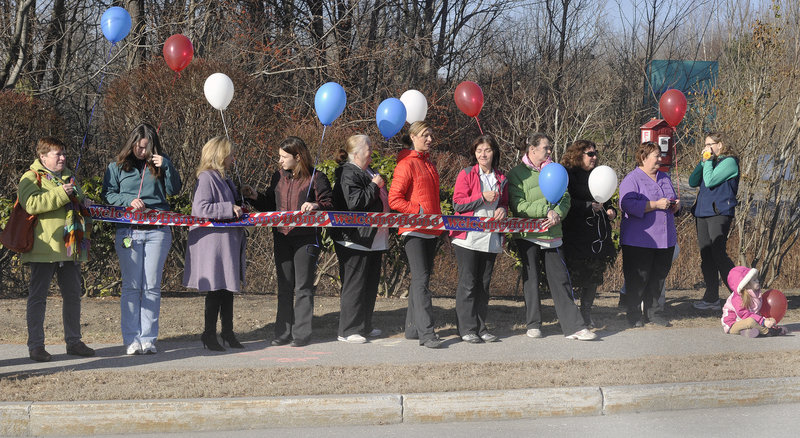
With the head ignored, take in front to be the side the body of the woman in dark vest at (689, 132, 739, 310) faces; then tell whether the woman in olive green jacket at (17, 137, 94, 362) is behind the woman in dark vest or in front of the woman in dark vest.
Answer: in front

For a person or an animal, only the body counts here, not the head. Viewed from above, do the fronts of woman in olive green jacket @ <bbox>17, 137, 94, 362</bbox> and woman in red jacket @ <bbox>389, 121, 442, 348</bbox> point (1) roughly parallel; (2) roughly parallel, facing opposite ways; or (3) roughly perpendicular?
roughly parallel

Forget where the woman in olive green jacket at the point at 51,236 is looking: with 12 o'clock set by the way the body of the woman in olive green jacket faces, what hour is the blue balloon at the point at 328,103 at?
The blue balloon is roughly at 10 o'clock from the woman in olive green jacket.

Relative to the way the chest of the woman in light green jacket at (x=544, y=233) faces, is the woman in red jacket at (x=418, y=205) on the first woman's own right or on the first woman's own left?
on the first woman's own right

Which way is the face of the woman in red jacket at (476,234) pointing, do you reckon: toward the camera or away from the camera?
toward the camera

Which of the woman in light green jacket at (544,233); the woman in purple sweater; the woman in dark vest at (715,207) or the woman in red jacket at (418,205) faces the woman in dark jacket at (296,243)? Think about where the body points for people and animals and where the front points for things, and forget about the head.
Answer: the woman in dark vest at (715,207)

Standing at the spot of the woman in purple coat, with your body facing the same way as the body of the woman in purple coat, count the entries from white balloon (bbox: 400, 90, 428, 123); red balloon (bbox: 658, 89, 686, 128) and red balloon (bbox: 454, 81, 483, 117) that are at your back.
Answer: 0

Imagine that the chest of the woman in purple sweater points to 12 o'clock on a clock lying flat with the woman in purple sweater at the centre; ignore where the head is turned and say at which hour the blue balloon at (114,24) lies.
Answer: The blue balloon is roughly at 4 o'clock from the woman in purple sweater.

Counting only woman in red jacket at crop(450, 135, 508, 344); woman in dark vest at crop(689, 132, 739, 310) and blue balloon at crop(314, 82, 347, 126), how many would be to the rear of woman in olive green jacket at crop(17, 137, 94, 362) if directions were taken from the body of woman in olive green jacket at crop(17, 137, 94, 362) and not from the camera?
0

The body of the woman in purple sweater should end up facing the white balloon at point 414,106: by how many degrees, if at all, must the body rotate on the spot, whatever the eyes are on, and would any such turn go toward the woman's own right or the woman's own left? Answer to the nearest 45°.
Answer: approximately 135° to the woman's own right

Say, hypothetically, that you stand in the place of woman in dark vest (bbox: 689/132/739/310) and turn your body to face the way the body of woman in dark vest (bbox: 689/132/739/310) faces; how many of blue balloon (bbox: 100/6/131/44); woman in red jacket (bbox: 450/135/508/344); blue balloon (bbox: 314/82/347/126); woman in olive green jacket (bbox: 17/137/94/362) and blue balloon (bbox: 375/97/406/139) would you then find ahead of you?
5

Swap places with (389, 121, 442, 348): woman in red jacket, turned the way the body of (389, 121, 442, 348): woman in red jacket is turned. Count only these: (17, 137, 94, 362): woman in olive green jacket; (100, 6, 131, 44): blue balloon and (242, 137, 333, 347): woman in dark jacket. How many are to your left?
0

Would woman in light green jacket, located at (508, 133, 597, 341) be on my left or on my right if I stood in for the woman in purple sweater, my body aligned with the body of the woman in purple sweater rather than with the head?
on my right

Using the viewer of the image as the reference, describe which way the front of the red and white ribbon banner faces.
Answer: facing the viewer

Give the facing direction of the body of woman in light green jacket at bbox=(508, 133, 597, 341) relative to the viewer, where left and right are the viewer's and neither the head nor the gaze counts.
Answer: facing the viewer and to the right of the viewer
